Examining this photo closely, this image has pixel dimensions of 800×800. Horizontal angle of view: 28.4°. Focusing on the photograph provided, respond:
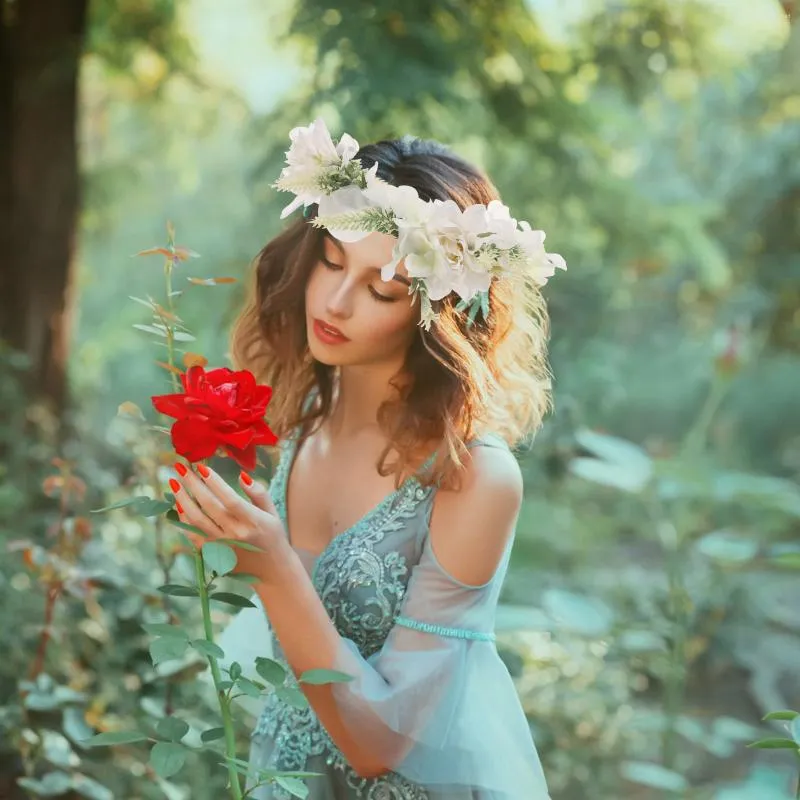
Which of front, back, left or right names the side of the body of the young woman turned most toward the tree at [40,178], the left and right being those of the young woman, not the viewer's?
right

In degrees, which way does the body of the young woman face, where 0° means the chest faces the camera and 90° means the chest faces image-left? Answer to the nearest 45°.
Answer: approximately 45°
